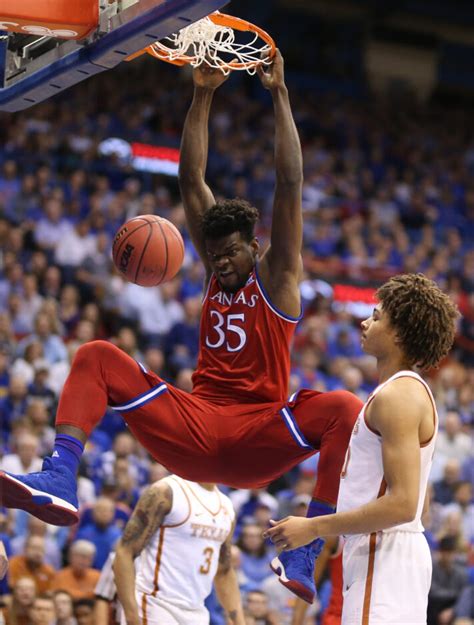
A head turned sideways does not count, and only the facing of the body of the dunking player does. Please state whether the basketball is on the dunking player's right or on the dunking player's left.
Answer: on the dunking player's right

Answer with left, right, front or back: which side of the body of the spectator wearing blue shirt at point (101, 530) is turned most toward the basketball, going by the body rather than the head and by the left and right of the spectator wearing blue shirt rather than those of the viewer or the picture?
front

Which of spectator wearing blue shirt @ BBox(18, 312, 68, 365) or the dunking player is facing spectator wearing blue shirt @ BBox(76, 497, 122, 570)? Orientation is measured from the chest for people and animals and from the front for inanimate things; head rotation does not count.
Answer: spectator wearing blue shirt @ BBox(18, 312, 68, 365)

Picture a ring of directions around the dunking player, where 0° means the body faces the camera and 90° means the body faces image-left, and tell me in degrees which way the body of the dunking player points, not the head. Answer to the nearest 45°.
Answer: approximately 45°

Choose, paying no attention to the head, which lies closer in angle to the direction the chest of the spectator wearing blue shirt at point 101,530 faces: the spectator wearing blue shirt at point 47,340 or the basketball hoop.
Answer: the basketball hoop

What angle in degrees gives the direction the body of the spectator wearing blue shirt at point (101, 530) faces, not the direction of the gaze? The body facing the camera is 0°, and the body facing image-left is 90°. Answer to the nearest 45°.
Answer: approximately 0°

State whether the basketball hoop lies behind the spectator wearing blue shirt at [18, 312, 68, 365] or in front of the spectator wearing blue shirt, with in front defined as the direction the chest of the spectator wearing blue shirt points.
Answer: in front

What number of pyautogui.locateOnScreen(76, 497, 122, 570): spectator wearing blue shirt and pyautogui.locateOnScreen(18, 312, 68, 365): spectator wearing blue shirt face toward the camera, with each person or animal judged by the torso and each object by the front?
2

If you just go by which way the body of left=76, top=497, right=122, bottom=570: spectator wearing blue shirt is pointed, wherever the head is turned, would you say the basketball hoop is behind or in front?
in front
